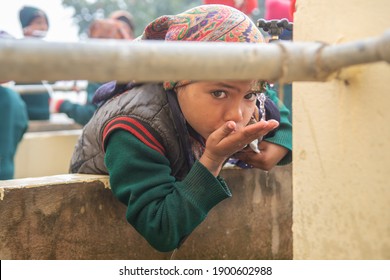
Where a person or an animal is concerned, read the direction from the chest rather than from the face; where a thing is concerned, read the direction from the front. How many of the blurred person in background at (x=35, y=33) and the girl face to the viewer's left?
0

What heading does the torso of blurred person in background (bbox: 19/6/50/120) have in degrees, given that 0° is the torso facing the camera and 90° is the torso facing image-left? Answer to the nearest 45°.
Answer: approximately 315°

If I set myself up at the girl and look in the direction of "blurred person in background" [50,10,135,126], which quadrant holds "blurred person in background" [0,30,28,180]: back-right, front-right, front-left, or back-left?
front-left

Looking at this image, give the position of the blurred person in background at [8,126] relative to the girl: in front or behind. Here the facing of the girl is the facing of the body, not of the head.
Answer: behind

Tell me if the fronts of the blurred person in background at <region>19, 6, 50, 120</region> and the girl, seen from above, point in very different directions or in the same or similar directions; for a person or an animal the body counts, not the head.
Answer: same or similar directions

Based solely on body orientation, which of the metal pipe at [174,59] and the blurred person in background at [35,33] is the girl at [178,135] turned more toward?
the metal pipe

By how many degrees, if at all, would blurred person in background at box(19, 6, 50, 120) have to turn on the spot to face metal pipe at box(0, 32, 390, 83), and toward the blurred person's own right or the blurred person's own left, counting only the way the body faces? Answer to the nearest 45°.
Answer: approximately 45° to the blurred person's own right

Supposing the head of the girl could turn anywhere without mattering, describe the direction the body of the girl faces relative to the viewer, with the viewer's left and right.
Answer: facing the viewer and to the right of the viewer

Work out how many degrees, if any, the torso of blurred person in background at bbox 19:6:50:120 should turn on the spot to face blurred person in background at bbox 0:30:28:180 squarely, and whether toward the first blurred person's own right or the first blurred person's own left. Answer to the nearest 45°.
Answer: approximately 45° to the first blurred person's own right
